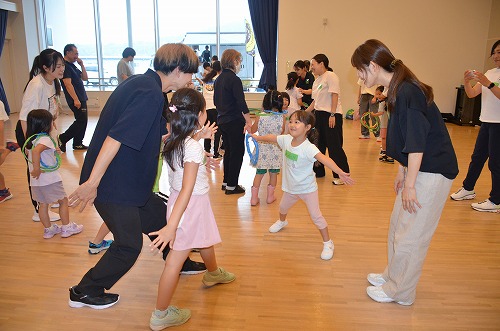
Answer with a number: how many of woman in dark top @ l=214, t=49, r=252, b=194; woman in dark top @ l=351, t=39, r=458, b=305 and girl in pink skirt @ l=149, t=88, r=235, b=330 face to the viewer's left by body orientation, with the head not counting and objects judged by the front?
1

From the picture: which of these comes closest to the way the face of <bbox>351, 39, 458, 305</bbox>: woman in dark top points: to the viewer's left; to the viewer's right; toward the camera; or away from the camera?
to the viewer's left

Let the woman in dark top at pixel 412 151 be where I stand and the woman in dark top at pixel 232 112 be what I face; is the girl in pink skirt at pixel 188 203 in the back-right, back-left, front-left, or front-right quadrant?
front-left

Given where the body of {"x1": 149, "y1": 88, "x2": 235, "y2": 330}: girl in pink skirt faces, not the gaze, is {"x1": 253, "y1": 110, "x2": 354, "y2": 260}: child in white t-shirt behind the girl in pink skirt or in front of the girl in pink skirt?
in front

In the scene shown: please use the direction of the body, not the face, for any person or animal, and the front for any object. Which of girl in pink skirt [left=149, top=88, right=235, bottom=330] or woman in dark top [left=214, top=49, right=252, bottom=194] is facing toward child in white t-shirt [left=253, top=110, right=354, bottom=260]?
the girl in pink skirt

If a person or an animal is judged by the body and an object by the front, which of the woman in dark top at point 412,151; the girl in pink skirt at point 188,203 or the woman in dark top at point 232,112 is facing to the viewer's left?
the woman in dark top at point 412,151

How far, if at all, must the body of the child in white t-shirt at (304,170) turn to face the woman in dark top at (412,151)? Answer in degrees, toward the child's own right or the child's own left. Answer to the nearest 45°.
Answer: approximately 90° to the child's own left

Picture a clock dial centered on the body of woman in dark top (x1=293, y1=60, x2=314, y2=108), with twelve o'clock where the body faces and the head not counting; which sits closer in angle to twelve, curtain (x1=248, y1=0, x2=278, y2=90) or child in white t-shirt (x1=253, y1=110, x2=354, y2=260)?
the child in white t-shirt

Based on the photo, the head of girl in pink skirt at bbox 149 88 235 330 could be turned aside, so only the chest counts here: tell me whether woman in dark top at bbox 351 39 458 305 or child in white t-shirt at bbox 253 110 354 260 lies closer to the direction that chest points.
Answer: the child in white t-shirt

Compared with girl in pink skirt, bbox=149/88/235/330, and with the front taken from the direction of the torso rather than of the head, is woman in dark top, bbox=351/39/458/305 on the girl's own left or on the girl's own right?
on the girl's own right

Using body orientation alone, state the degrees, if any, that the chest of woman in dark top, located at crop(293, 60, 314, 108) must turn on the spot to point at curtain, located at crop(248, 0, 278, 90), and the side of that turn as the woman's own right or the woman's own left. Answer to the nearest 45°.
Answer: approximately 135° to the woman's own right

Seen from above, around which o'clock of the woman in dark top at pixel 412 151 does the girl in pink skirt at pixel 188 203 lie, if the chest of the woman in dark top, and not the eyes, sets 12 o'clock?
The girl in pink skirt is roughly at 11 o'clock from the woman in dark top.

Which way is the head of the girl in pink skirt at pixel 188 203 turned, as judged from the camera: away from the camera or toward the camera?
away from the camera

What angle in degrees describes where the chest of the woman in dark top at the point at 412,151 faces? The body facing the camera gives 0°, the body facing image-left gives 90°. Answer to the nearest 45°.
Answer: approximately 90°
